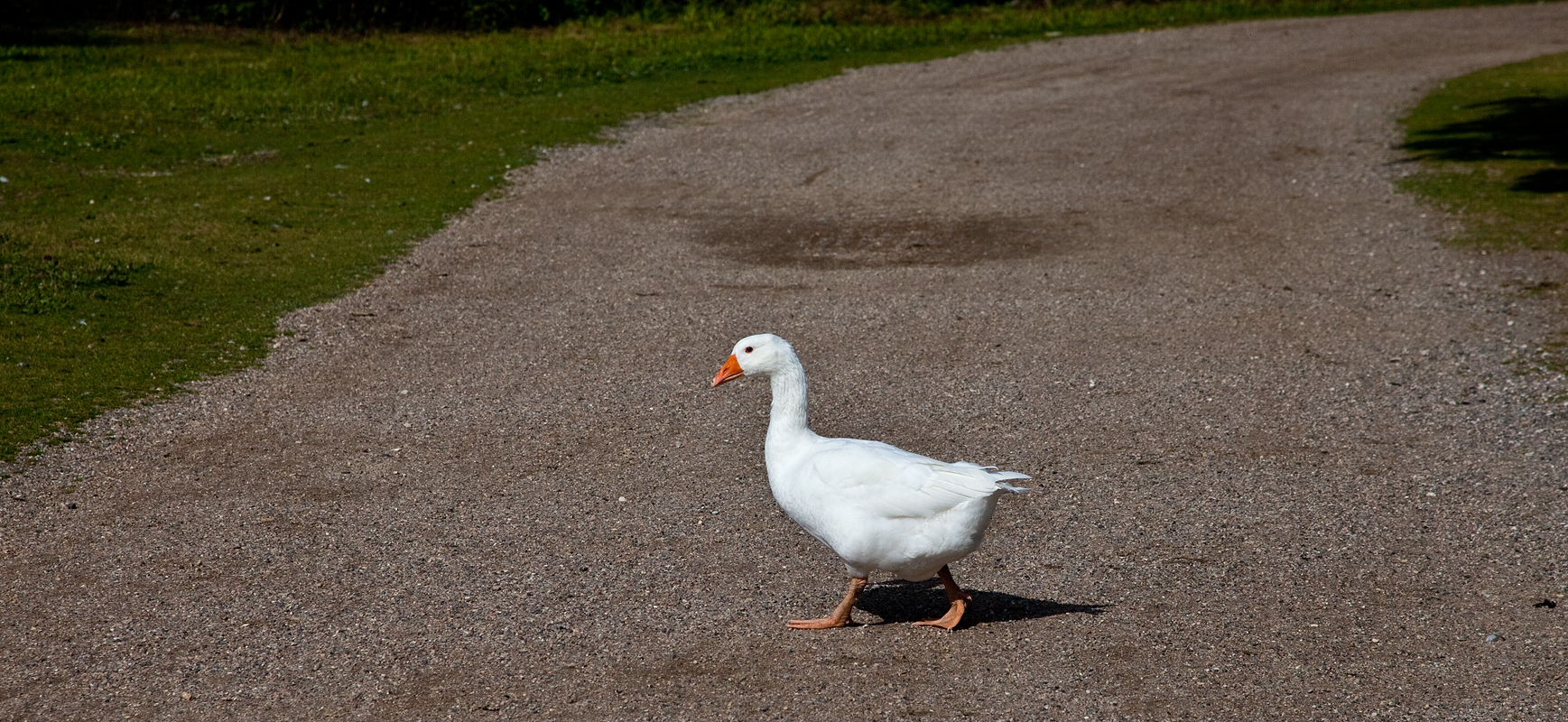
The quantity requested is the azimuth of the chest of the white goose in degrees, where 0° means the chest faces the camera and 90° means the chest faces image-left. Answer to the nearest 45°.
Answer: approximately 90°
